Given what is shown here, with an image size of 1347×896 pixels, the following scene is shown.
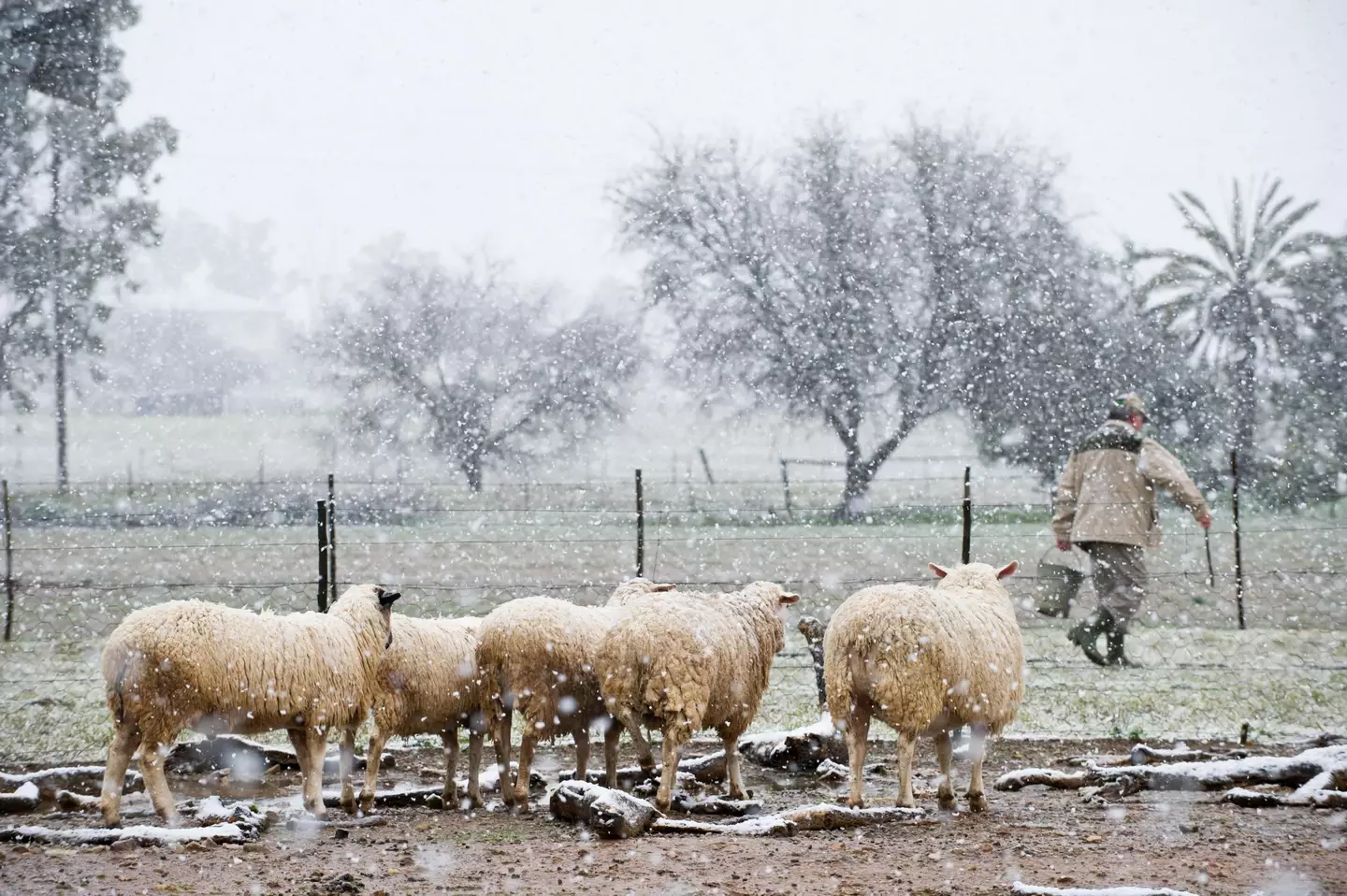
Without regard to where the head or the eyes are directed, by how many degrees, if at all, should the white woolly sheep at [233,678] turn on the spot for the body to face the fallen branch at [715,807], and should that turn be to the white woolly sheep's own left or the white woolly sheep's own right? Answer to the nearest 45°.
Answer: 0° — it already faces it

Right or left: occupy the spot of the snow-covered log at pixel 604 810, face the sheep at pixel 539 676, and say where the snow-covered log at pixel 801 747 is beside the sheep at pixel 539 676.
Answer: right

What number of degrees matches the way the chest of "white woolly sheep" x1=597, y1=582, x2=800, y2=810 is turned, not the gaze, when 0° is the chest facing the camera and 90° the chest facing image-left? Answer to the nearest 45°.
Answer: approximately 225°

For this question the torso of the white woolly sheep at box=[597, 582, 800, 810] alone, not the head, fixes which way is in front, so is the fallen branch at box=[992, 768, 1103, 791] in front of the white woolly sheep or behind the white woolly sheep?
in front

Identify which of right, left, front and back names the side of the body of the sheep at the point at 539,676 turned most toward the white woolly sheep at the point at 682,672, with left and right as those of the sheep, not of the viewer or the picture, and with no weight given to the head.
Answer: right

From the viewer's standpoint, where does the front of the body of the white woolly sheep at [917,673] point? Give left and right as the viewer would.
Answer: facing away from the viewer and to the right of the viewer

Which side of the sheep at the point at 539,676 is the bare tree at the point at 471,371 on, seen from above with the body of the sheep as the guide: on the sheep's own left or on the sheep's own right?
on the sheep's own left

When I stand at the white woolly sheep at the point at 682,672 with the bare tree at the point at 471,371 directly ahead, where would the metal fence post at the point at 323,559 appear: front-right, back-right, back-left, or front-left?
front-left

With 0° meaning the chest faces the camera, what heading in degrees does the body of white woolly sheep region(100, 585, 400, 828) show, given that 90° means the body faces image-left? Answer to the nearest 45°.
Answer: approximately 270°

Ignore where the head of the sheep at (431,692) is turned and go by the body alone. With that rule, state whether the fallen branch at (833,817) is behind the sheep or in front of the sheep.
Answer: in front

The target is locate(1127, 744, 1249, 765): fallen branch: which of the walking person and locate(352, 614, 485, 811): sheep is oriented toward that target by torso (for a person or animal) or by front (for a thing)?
the sheep

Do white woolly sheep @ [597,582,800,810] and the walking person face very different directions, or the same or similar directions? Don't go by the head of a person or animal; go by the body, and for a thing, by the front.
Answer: same or similar directions

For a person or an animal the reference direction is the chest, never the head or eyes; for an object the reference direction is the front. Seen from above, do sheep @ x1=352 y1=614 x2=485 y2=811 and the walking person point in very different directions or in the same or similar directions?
same or similar directions

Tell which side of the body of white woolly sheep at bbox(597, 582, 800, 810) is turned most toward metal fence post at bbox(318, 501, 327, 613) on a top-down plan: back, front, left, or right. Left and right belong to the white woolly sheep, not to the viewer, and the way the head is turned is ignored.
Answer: left
